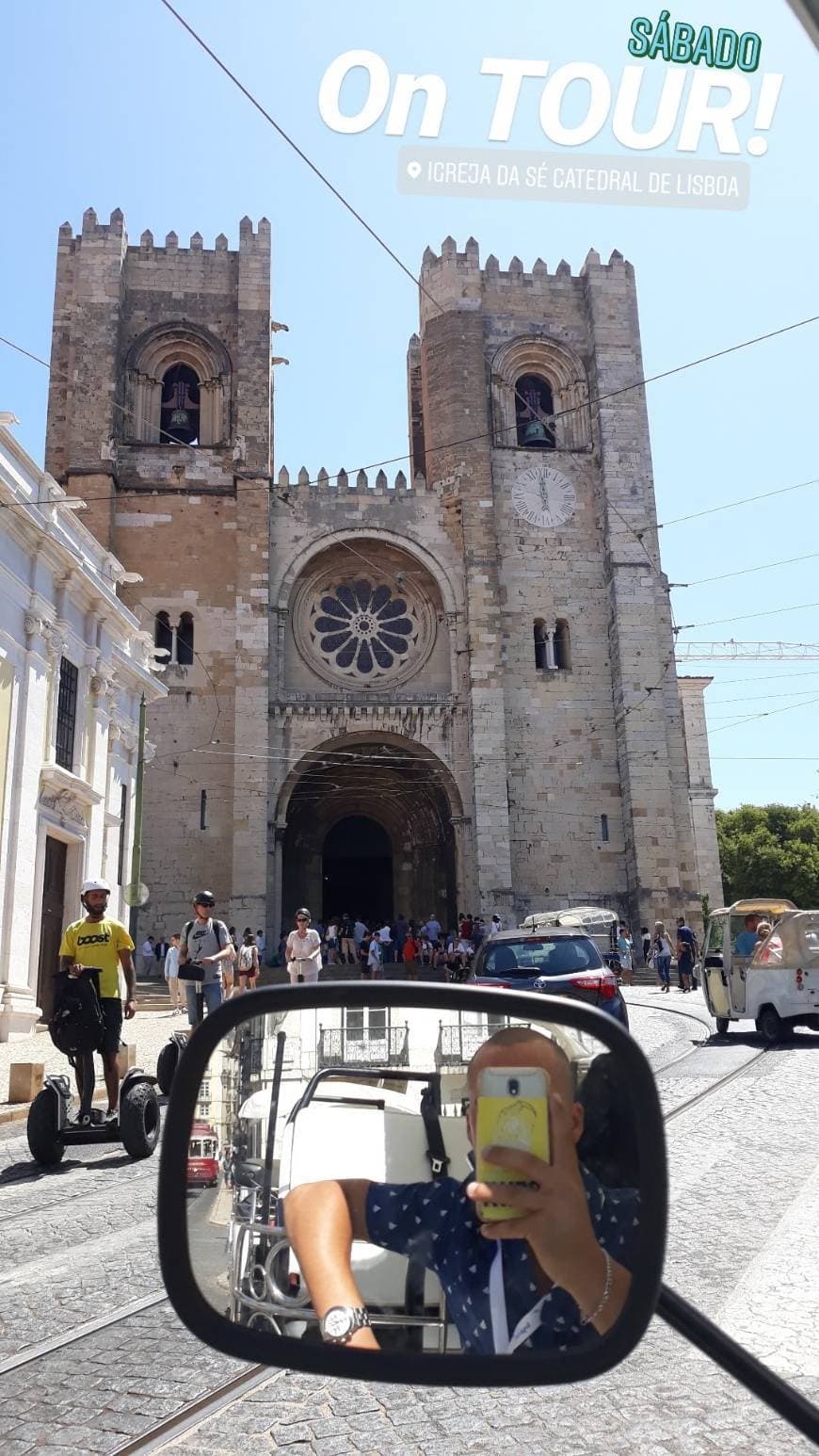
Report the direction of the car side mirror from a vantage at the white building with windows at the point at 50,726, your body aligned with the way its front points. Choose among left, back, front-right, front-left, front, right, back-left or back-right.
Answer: right

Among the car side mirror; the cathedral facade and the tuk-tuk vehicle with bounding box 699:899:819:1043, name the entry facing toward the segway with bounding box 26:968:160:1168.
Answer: the cathedral facade

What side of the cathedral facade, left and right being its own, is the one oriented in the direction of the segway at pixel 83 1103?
front

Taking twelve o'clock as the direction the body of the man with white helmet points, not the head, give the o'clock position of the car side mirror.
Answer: The car side mirror is roughly at 12 o'clock from the man with white helmet.

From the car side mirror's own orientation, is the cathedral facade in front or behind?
behind

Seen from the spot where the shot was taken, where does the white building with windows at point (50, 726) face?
facing to the right of the viewer

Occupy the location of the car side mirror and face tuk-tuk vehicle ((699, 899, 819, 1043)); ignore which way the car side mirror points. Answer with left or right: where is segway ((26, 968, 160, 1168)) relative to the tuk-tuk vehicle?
left

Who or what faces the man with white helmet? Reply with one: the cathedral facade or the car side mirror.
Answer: the cathedral facade

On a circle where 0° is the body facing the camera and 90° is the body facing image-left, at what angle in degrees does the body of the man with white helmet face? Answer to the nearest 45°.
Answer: approximately 0°
